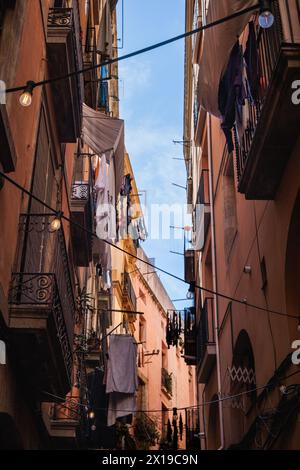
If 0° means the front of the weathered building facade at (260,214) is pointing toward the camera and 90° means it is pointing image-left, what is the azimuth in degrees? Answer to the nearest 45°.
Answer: approximately 90°

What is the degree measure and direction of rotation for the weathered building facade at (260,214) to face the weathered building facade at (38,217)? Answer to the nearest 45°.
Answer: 0° — it already faces it

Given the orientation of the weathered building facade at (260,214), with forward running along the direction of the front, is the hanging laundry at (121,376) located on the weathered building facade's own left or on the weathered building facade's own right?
on the weathered building facade's own right

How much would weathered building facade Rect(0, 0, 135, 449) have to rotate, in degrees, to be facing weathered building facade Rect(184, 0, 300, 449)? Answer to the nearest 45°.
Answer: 0° — it already faces it

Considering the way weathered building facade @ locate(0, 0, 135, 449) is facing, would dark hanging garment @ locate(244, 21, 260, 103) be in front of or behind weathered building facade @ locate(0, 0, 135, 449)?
in front

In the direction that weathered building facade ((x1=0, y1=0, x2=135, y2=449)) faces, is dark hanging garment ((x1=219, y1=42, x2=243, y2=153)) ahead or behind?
ahead

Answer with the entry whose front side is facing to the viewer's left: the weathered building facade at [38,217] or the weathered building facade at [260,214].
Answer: the weathered building facade at [260,214]

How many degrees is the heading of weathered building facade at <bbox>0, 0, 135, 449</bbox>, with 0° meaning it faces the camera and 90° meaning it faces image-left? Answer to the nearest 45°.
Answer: approximately 270°

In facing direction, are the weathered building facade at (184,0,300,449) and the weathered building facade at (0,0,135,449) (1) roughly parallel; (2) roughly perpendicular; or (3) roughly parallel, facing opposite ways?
roughly parallel, facing opposite ways

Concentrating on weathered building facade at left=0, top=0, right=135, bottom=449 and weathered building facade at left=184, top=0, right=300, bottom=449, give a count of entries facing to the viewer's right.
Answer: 1
